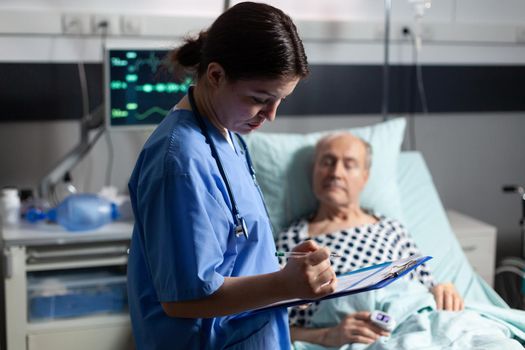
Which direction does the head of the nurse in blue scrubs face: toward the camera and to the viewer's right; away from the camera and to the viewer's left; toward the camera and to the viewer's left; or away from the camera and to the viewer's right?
toward the camera and to the viewer's right

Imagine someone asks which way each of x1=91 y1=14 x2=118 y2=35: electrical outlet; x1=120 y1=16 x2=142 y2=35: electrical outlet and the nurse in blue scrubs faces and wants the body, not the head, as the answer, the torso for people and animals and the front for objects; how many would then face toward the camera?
2

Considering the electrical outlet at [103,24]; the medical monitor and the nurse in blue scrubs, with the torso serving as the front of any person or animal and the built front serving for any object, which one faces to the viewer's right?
the nurse in blue scrubs

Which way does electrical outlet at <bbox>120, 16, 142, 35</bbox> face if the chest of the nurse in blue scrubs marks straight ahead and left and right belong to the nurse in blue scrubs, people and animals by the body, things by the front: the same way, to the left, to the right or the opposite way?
to the right

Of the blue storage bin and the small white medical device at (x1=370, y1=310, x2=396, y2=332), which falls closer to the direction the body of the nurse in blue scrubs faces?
the small white medical device

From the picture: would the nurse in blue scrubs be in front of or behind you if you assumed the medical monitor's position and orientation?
in front

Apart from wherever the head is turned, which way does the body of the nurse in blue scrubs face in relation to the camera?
to the viewer's right

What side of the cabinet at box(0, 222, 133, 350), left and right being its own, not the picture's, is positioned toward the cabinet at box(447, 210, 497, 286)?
left

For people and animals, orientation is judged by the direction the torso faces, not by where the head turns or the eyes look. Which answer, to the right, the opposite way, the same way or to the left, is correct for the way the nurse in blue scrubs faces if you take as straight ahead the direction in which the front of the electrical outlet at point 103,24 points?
to the left

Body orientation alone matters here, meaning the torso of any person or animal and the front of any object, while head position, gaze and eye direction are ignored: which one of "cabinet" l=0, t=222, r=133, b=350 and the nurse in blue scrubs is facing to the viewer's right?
the nurse in blue scrubs

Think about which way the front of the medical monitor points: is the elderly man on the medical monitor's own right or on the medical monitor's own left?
on the medical monitor's own left

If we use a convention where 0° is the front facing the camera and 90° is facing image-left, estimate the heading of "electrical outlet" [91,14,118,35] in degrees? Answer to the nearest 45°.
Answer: approximately 0°

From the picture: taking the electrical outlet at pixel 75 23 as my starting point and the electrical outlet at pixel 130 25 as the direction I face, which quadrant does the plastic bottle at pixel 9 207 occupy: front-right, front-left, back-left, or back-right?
back-right
